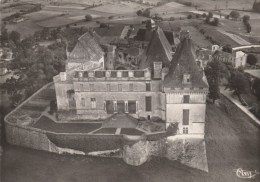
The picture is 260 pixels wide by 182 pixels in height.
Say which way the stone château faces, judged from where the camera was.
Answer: facing the viewer
